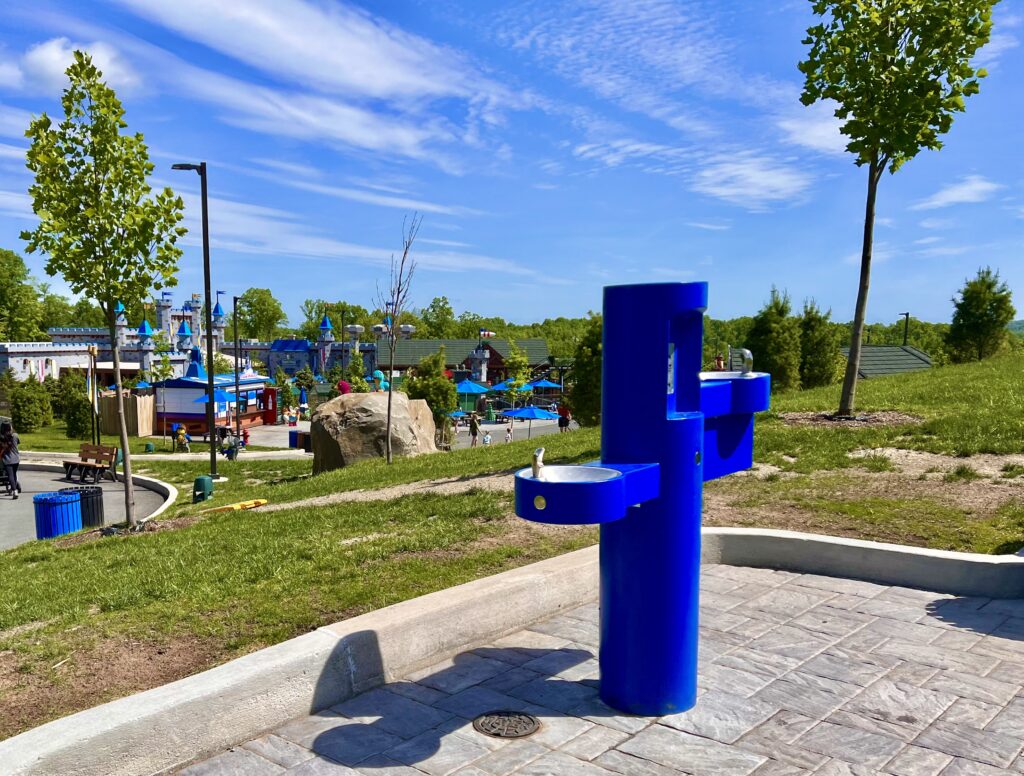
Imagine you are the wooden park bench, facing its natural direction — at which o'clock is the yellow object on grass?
The yellow object on grass is roughly at 10 o'clock from the wooden park bench.

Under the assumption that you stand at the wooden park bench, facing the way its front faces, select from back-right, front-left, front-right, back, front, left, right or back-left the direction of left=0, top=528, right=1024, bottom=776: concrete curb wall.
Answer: front-left

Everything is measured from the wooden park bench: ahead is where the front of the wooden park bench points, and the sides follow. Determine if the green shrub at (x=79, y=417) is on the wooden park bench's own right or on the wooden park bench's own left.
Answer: on the wooden park bench's own right

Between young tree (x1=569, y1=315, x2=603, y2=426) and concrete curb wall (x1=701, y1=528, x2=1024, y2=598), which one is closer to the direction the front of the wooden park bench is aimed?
the concrete curb wall

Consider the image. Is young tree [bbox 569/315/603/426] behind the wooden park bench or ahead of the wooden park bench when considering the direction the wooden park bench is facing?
behind

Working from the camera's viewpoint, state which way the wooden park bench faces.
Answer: facing the viewer and to the left of the viewer

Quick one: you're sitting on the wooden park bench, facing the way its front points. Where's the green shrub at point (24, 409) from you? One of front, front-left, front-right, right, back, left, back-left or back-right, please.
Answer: back-right

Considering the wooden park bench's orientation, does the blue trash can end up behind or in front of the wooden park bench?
in front

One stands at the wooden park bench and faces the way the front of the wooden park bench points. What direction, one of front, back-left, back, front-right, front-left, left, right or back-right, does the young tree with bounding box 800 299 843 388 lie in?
back-left

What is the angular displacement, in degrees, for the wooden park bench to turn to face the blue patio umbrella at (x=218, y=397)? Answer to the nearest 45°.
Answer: approximately 135° to its right

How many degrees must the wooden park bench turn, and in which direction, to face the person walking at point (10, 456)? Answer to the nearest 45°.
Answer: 0° — it already faces them

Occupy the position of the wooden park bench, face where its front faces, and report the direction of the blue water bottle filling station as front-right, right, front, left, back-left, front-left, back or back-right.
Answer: front-left

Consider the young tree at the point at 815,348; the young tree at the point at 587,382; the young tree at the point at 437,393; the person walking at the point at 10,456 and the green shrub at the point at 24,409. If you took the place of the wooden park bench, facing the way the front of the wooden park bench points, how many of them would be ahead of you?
1
